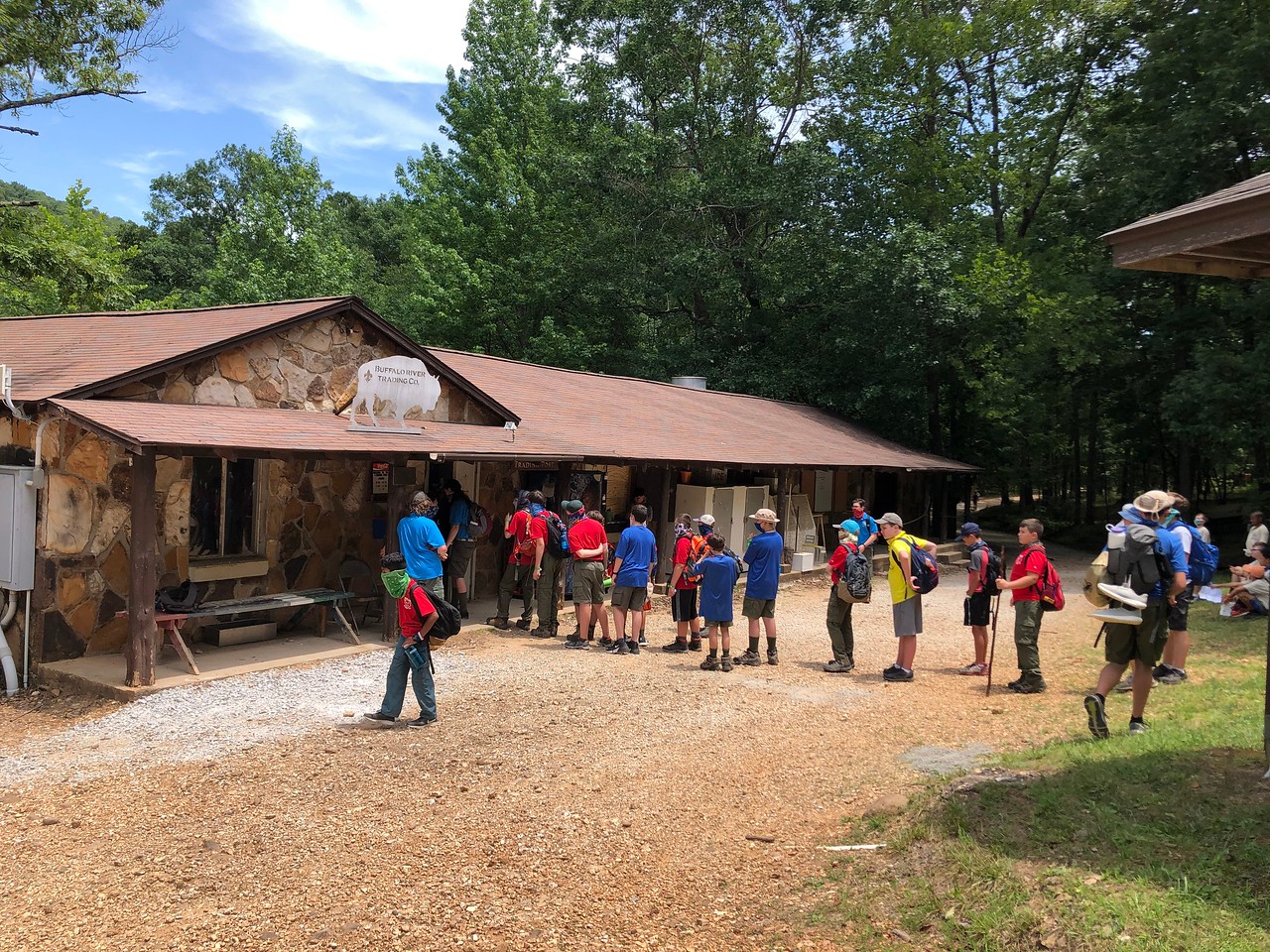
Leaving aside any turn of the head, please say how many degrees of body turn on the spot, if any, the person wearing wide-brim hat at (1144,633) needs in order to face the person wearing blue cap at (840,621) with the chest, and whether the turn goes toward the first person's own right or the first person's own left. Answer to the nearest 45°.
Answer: approximately 90° to the first person's own left

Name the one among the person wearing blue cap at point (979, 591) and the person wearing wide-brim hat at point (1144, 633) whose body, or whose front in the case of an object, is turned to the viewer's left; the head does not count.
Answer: the person wearing blue cap

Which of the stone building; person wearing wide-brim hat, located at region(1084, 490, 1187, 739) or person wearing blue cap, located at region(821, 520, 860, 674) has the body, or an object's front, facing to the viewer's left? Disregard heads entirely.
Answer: the person wearing blue cap

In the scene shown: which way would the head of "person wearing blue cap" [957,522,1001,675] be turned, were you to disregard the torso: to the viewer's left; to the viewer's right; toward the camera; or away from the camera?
to the viewer's left

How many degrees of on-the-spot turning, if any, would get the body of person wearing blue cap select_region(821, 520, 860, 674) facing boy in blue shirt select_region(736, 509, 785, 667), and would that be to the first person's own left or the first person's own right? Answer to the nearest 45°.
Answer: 0° — they already face them

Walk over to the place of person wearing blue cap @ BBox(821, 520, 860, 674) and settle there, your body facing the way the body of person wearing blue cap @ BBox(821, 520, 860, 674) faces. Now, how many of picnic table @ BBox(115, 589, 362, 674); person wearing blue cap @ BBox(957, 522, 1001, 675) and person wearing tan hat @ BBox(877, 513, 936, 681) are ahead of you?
1

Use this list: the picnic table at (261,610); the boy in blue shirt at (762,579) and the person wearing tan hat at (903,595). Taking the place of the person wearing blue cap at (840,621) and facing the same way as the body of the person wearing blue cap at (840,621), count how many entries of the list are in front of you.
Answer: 2

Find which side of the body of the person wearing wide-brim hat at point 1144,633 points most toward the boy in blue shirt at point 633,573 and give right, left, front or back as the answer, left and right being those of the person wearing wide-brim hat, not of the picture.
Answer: left

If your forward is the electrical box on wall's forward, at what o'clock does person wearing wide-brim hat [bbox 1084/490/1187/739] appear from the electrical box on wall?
The person wearing wide-brim hat is roughly at 9 o'clock from the electrical box on wall.

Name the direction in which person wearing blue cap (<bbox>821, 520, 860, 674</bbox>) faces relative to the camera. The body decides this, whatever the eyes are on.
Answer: to the viewer's left

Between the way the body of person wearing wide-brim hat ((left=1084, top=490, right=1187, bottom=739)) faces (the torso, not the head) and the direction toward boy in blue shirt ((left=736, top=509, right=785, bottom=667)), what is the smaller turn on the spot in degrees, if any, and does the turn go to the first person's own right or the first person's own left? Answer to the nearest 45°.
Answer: approximately 90° to the first person's own left

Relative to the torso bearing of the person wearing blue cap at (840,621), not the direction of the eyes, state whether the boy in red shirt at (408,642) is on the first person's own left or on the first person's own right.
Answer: on the first person's own left

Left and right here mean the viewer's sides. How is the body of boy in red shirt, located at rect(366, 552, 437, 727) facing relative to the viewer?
facing the viewer and to the left of the viewer

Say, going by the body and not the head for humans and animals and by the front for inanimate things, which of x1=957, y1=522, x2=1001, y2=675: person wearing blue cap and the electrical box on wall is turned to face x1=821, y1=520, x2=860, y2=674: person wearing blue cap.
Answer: x1=957, y1=522, x2=1001, y2=675: person wearing blue cap

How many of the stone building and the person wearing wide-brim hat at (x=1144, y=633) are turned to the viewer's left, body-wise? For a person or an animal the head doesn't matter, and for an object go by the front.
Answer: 0

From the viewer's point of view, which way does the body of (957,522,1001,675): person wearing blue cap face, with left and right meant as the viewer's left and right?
facing to the left of the viewer
